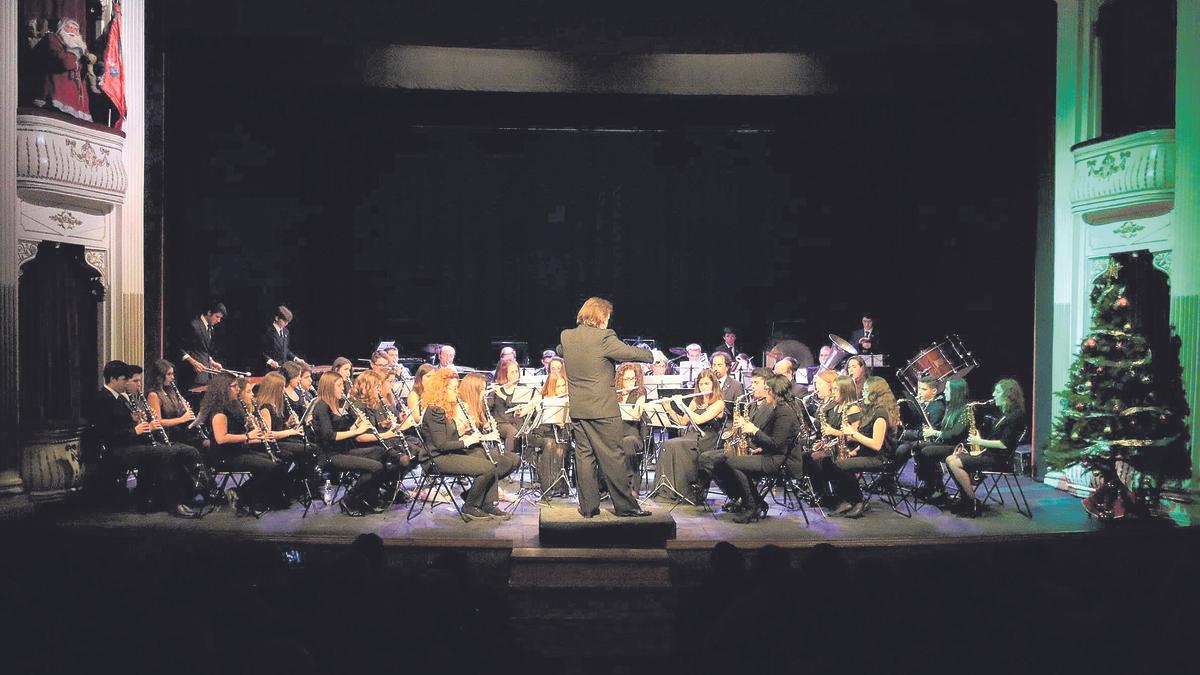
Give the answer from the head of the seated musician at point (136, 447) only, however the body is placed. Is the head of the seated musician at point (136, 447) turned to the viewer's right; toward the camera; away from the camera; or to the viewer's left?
to the viewer's right

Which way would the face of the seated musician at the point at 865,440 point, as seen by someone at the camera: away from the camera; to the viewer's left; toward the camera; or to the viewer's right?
to the viewer's left

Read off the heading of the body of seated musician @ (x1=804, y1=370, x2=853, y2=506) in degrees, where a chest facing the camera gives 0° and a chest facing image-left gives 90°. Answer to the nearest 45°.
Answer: approximately 45°

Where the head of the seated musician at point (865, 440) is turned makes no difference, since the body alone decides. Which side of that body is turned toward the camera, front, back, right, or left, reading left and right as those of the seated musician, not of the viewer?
left

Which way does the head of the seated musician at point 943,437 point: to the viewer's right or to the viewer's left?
to the viewer's left

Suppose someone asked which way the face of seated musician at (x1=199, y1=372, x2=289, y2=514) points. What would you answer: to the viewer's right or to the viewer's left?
to the viewer's right

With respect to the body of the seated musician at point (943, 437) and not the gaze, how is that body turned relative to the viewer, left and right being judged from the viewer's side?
facing to the left of the viewer

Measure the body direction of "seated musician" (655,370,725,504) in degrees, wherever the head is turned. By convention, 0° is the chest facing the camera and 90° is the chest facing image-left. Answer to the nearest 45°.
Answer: approximately 45°

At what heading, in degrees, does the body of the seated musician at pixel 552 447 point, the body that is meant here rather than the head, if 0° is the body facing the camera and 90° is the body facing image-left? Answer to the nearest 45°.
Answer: approximately 0°

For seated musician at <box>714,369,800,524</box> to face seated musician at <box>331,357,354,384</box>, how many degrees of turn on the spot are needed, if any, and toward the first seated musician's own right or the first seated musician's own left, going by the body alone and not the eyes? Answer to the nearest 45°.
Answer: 0° — they already face them

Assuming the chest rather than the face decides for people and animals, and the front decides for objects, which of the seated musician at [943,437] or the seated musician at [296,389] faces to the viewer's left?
the seated musician at [943,437]

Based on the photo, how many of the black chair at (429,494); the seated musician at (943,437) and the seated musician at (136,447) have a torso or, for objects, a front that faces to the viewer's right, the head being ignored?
2
